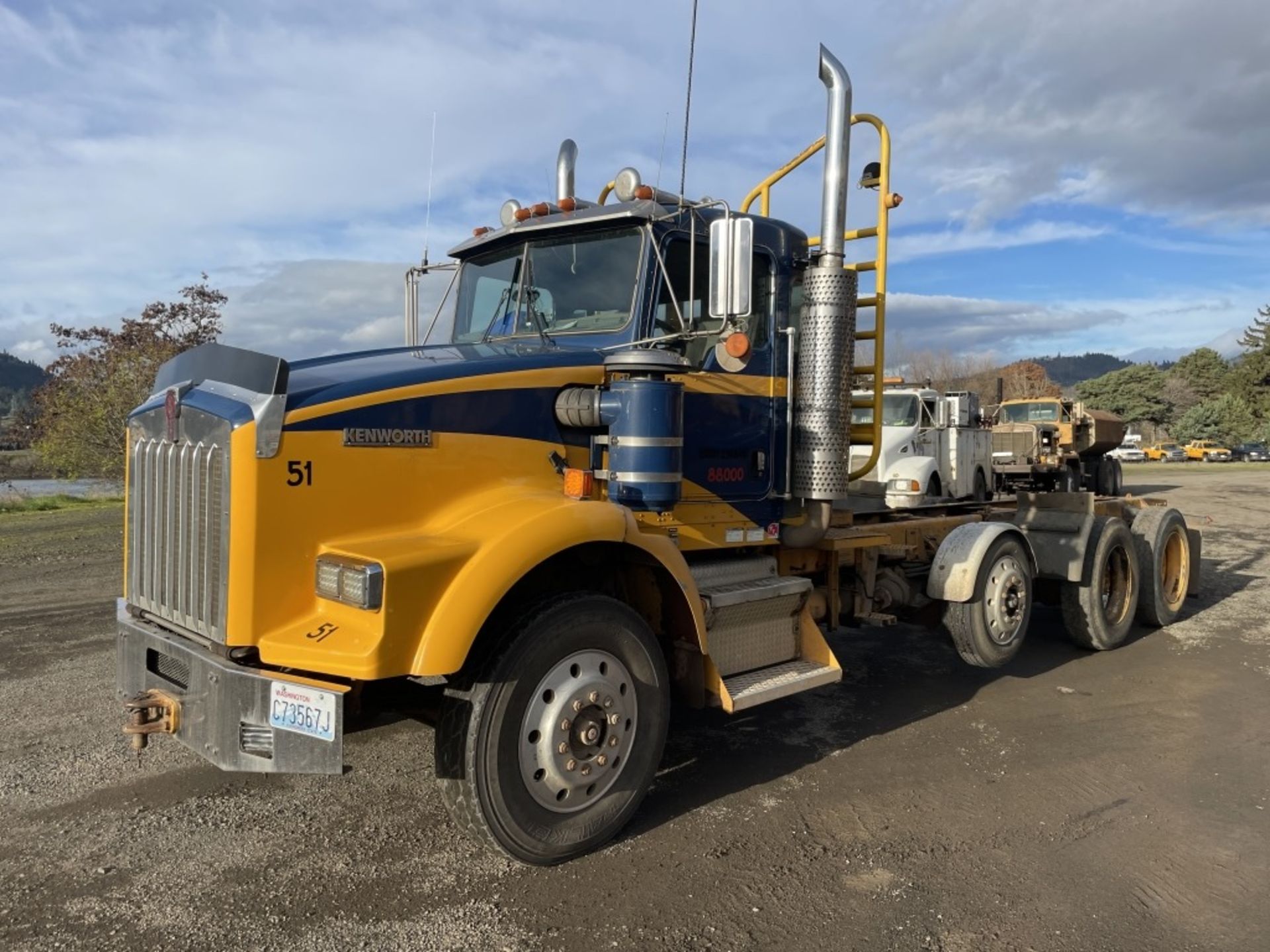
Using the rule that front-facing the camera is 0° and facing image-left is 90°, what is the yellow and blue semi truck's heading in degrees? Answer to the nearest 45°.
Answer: approximately 45°

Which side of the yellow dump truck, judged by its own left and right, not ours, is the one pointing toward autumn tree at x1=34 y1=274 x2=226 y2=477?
right

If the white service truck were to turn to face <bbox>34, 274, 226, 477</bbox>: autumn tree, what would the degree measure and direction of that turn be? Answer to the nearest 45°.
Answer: approximately 45° to its right

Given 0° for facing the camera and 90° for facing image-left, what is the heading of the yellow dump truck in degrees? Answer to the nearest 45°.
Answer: approximately 45°

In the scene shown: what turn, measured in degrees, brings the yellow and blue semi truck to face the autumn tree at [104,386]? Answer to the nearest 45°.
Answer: approximately 90° to its right

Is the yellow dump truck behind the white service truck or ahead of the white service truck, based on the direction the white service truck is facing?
behind

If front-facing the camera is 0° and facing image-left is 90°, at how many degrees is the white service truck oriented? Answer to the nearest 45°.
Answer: approximately 45°

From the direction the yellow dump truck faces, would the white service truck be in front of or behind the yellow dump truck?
in front
